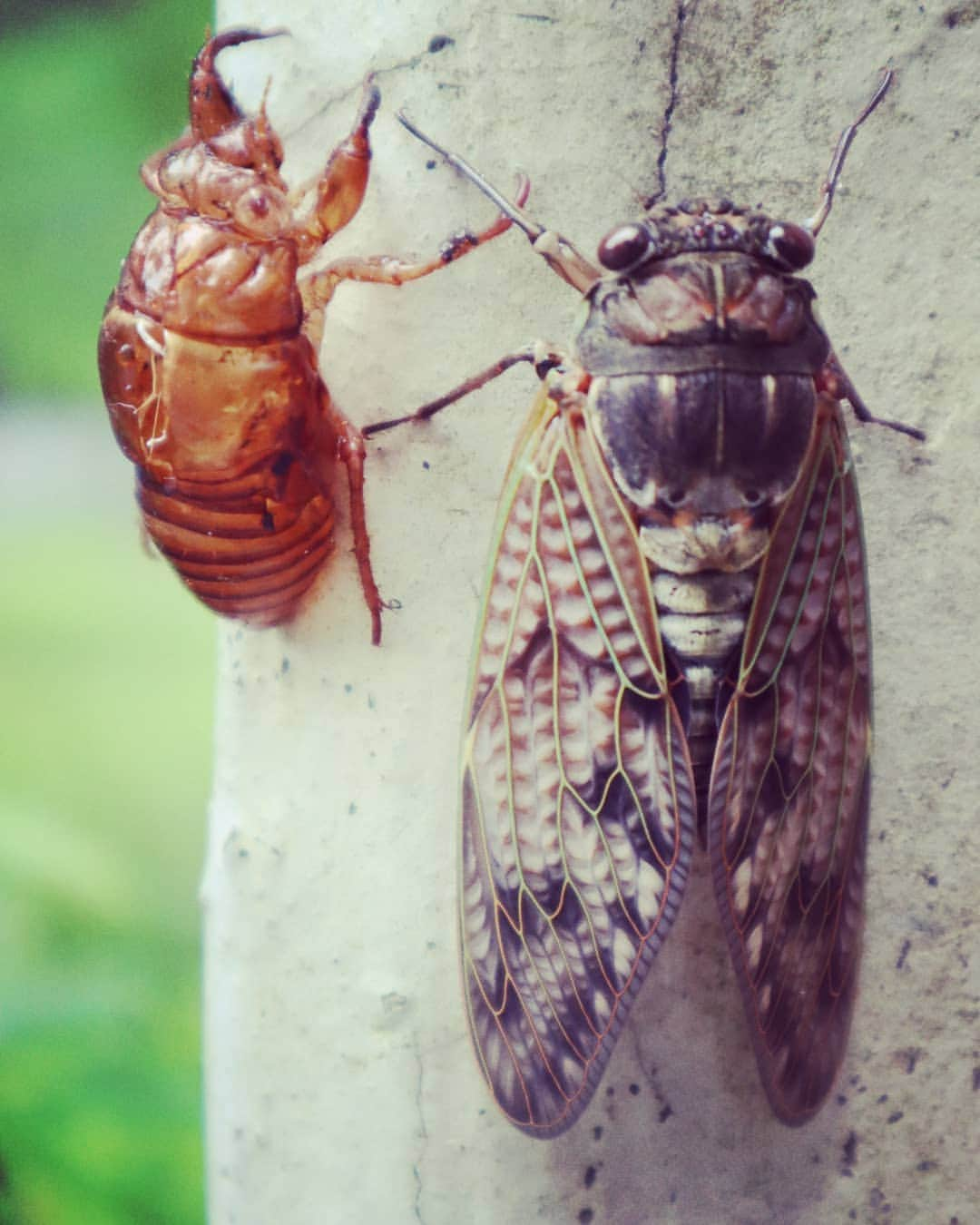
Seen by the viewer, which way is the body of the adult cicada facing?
away from the camera
